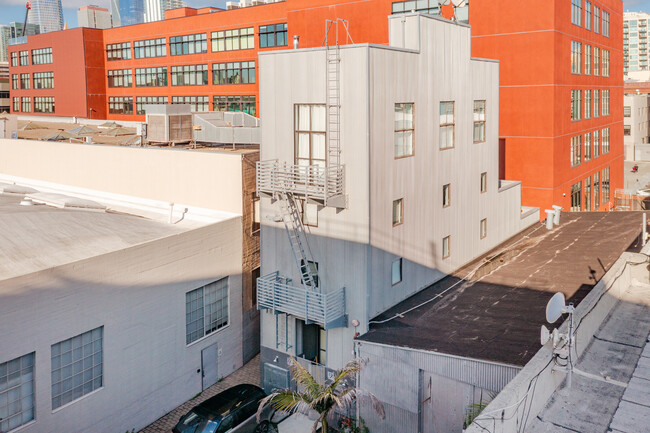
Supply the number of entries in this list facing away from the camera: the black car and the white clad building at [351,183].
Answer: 0

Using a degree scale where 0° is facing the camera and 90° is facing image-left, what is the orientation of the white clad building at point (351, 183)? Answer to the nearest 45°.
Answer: approximately 45°
